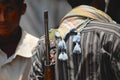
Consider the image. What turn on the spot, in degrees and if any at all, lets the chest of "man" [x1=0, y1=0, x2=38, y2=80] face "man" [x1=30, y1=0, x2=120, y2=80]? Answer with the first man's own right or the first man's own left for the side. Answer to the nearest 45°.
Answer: approximately 45° to the first man's own left

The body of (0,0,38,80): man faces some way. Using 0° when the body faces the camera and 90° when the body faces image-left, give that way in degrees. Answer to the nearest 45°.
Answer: approximately 0°
